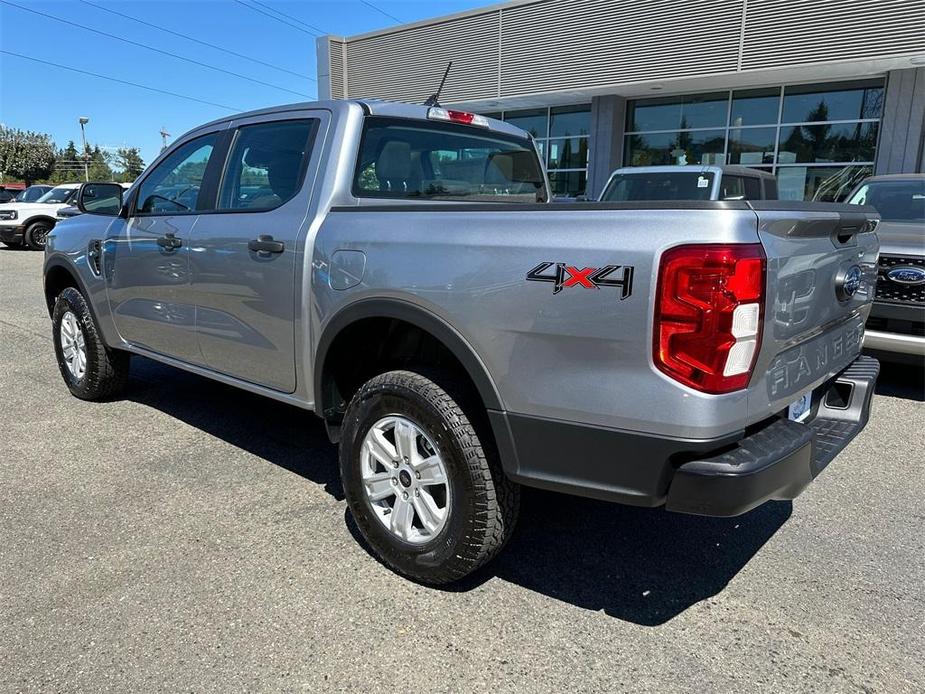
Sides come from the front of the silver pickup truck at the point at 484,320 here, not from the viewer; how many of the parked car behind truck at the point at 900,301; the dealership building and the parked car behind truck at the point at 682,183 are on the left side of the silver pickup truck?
0

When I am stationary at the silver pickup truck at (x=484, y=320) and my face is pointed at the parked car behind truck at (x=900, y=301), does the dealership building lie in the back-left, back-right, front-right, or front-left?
front-left

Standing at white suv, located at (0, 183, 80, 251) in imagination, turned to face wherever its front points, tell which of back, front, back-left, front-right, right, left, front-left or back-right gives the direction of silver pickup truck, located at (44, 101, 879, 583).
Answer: front-left

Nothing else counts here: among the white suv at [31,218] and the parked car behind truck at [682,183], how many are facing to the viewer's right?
0

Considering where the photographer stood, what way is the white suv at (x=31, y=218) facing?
facing the viewer and to the left of the viewer

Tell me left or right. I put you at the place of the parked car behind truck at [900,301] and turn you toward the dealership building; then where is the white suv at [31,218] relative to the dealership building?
left

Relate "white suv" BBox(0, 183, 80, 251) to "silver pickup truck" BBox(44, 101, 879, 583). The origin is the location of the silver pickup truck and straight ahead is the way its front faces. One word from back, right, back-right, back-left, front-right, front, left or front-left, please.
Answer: front

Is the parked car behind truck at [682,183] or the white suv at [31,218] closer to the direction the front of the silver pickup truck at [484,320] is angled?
the white suv

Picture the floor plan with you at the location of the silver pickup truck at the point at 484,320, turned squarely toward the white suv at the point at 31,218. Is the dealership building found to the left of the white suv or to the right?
right

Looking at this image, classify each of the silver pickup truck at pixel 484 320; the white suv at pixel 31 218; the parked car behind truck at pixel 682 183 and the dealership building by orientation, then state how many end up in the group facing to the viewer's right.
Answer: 0

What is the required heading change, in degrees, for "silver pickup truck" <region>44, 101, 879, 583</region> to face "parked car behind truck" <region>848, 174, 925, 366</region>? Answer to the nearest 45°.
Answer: approximately 90° to its right

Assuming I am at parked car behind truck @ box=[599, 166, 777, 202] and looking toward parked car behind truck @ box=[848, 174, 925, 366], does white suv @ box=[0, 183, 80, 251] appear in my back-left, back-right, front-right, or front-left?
back-right

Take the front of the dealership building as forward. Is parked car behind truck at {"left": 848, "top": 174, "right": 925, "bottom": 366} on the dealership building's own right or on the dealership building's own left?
on the dealership building's own left

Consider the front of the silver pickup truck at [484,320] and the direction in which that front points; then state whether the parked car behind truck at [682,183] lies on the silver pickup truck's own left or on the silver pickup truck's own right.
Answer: on the silver pickup truck's own right
